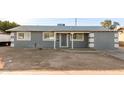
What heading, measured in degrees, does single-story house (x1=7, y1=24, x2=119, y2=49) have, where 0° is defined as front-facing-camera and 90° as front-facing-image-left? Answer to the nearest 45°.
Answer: approximately 0°
